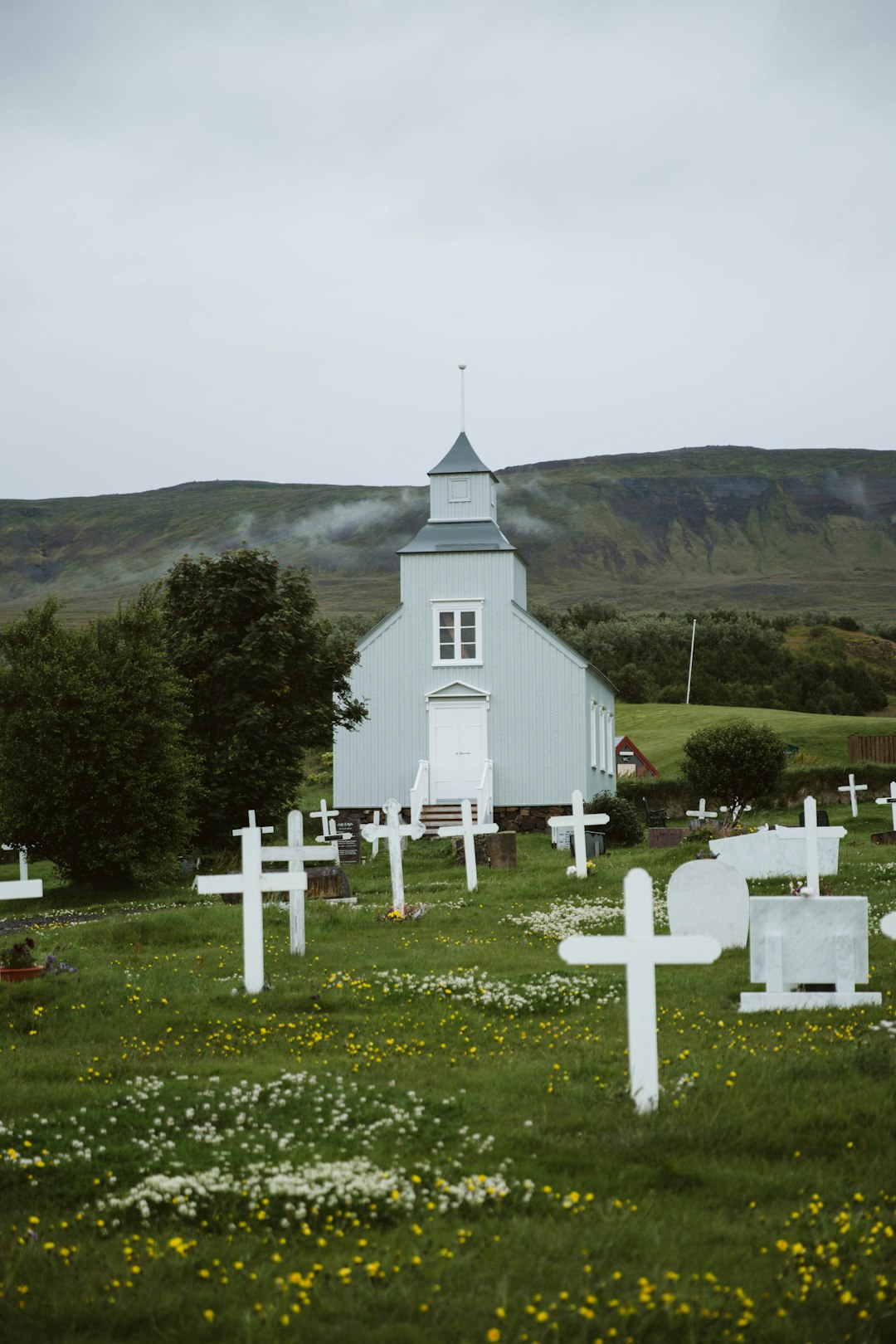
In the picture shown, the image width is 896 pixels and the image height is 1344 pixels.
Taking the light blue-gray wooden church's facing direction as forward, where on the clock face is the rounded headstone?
The rounded headstone is roughly at 12 o'clock from the light blue-gray wooden church.

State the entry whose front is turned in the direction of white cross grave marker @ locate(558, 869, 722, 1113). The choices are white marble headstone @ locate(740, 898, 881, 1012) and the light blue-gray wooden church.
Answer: the light blue-gray wooden church
